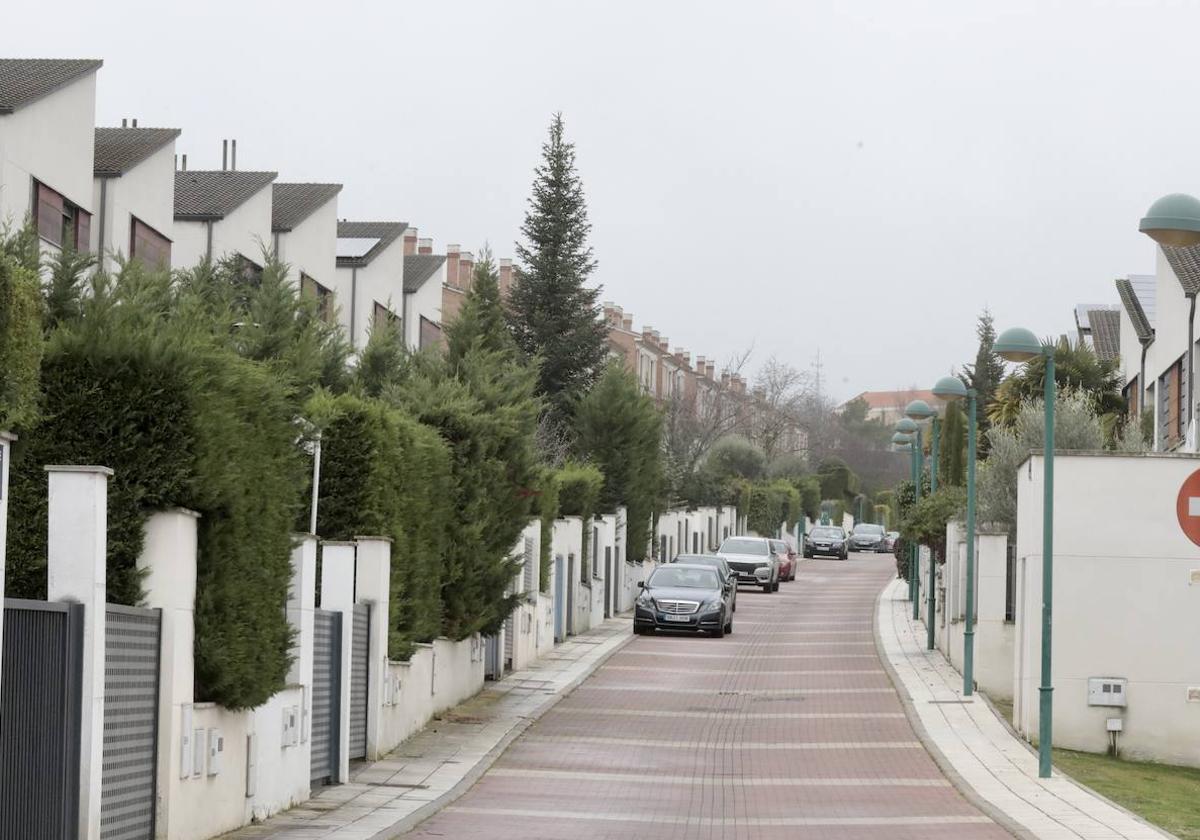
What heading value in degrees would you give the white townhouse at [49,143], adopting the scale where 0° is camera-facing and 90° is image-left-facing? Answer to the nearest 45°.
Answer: approximately 315°

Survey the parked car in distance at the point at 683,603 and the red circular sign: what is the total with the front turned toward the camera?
2

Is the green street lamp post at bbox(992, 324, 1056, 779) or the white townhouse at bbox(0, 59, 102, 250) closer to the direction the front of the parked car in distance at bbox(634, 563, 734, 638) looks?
the green street lamp post

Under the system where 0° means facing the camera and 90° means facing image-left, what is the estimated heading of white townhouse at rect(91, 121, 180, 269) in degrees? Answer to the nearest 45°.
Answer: approximately 315°

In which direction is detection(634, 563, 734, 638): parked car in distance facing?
toward the camera

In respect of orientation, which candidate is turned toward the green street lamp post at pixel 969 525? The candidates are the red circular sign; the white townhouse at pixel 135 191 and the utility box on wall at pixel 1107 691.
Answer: the white townhouse

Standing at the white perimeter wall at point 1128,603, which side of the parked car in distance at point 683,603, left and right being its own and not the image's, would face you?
front

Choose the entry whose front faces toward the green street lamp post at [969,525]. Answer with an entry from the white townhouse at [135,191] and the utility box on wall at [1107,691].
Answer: the white townhouse

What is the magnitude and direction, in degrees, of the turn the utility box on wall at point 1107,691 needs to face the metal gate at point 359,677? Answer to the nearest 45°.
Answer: approximately 45° to its right

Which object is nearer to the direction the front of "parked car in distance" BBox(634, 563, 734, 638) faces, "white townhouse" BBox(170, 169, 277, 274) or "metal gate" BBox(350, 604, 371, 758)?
the metal gate

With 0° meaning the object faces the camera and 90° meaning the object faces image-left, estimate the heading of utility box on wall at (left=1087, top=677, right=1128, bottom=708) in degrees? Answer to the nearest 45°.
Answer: approximately 0°

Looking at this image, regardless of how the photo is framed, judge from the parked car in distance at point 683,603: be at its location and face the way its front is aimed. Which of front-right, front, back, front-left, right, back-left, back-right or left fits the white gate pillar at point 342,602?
front
